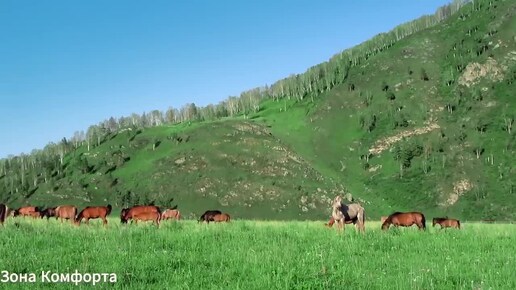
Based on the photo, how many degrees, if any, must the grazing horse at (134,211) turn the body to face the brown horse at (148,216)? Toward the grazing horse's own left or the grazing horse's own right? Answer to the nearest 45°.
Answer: approximately 135° to the grazing horse's own left

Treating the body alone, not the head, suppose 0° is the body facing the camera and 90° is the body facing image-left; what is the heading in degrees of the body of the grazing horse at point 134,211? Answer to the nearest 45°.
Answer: approximately 90°

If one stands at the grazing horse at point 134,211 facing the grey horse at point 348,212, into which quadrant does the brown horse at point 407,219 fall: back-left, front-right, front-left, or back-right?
front-left

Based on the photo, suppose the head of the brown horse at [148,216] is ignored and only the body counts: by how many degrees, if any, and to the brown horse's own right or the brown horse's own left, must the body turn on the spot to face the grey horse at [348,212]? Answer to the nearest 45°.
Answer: approximately 135° to the brown horse's own left

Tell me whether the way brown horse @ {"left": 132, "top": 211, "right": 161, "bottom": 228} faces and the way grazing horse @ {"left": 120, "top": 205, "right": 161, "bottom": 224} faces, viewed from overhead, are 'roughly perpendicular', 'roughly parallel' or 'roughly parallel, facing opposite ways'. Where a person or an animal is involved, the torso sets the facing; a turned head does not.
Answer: roughly parallel

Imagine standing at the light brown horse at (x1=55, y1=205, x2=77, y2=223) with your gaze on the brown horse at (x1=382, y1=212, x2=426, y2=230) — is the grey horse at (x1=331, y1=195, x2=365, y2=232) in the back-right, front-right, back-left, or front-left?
front-right

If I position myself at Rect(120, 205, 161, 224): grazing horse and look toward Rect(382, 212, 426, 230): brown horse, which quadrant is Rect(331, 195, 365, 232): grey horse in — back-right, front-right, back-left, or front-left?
front-right

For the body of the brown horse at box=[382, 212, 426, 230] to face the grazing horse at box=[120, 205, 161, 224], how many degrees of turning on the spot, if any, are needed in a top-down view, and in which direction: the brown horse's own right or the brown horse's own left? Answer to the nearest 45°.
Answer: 0° — it already faces it

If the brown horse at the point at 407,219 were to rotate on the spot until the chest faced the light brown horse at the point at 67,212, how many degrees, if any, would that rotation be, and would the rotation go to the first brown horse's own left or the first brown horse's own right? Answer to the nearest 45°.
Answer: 0° — it already faces it

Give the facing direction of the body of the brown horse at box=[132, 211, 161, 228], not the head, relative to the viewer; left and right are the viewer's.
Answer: facing to the left of the viewer

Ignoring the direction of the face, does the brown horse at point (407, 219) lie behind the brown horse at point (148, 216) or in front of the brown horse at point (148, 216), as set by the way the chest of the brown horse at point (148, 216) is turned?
behind

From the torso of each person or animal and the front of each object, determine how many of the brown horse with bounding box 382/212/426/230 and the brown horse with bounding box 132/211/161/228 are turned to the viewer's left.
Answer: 2

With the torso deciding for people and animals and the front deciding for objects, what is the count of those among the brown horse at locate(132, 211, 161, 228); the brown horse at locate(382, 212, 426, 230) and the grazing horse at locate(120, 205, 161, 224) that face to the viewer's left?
3

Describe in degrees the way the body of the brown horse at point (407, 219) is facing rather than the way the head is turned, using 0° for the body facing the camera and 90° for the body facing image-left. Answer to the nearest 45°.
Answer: approximately 90°
